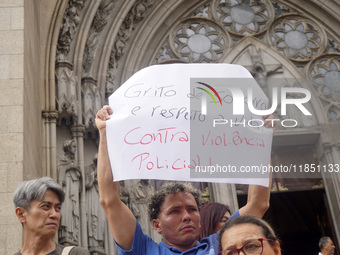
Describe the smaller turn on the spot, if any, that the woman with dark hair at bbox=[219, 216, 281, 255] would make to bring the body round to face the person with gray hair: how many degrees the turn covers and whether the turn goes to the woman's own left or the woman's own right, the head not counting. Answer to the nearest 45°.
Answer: approximately 90° to the woman's own right

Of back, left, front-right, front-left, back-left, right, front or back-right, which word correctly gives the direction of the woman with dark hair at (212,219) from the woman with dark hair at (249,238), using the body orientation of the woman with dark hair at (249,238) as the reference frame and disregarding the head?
back-right

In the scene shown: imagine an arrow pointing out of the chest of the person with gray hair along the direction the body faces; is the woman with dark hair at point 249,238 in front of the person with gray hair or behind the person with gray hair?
in front

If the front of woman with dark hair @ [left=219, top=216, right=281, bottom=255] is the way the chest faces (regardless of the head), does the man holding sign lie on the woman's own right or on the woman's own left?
on the woman's own right

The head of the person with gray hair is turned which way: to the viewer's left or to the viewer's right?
to the viewer's right
